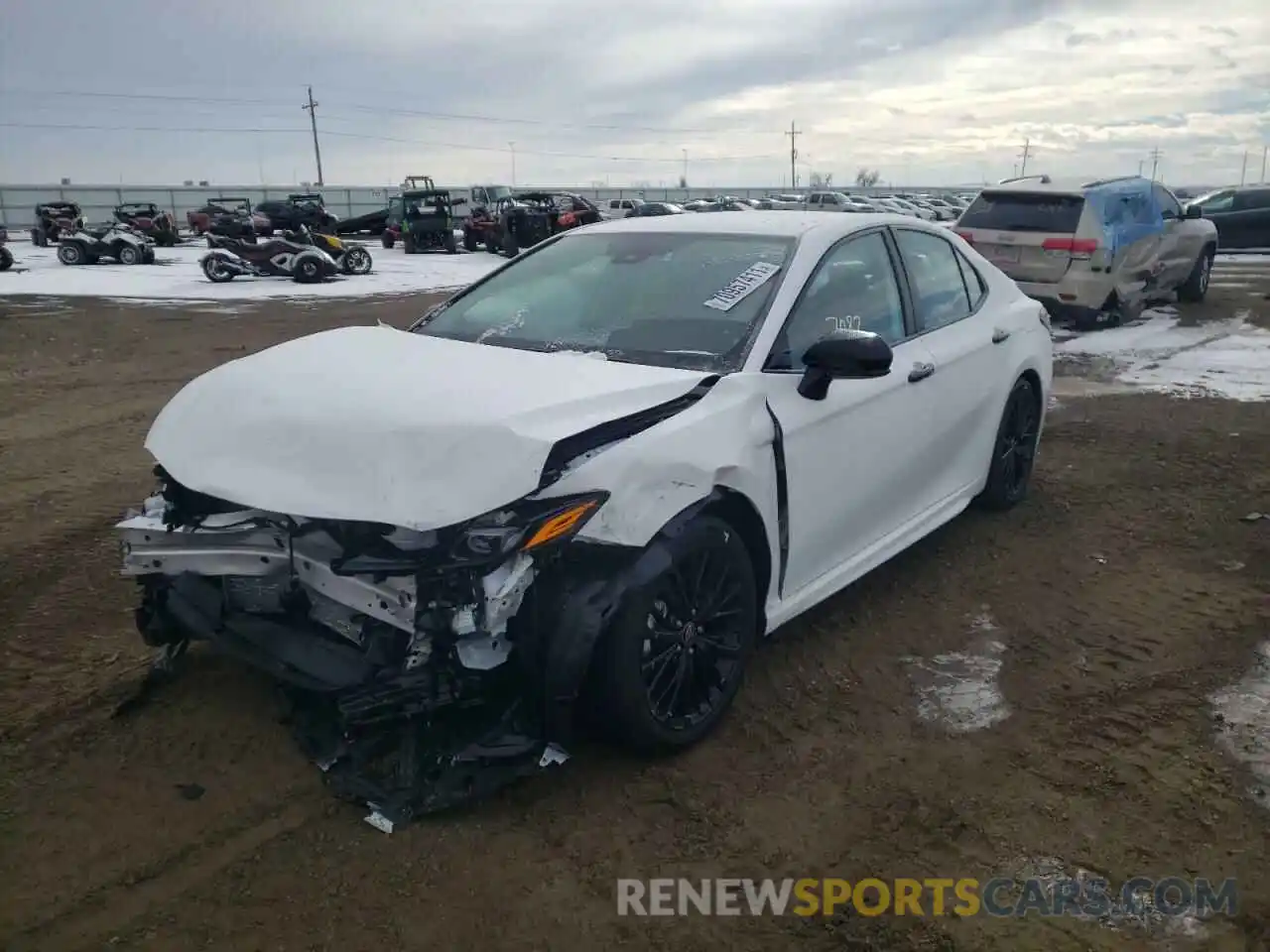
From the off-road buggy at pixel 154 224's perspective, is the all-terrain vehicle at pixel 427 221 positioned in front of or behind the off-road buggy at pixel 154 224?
in front

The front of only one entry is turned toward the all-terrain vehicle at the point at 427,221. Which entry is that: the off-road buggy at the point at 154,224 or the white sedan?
the off-road buggy

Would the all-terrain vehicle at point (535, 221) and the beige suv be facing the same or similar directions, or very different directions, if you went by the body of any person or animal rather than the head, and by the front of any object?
very different directions

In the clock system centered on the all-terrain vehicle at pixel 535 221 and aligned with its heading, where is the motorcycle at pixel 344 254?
The motorcycle is roughly at 12 o'clock from the all-terrain vehicle.

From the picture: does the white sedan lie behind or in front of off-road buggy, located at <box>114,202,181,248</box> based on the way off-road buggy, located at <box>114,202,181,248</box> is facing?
in front

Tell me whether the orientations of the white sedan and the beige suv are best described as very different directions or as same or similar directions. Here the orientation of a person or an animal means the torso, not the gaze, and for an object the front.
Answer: very different directions

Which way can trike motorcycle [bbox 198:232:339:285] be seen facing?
to the viewer's right

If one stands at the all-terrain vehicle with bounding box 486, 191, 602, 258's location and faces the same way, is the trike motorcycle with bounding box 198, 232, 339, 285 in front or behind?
in front

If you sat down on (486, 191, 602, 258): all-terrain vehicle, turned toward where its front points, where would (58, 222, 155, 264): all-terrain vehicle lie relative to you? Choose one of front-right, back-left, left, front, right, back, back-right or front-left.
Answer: front-right
